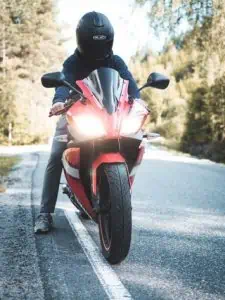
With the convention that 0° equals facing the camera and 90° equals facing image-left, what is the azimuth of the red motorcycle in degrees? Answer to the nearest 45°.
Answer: approximately 0°

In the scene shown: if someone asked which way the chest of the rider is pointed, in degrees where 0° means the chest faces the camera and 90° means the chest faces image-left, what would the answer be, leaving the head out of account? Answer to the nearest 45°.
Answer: approximately 0°
